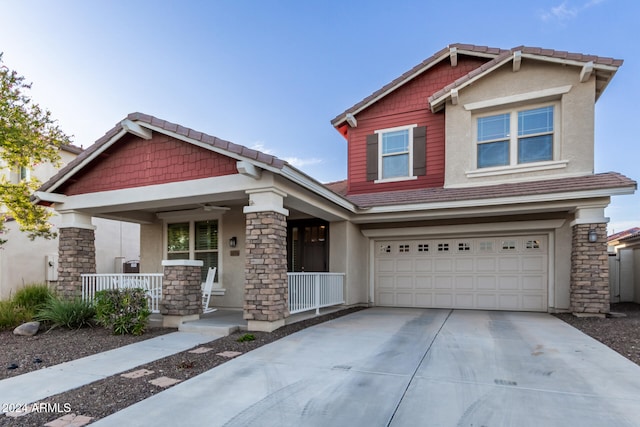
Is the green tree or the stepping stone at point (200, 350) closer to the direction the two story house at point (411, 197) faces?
the stepping stone

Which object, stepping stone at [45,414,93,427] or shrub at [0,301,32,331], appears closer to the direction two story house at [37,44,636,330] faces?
the stepping stone

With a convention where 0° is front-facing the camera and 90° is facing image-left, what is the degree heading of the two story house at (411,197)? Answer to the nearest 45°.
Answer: approximately 0°
